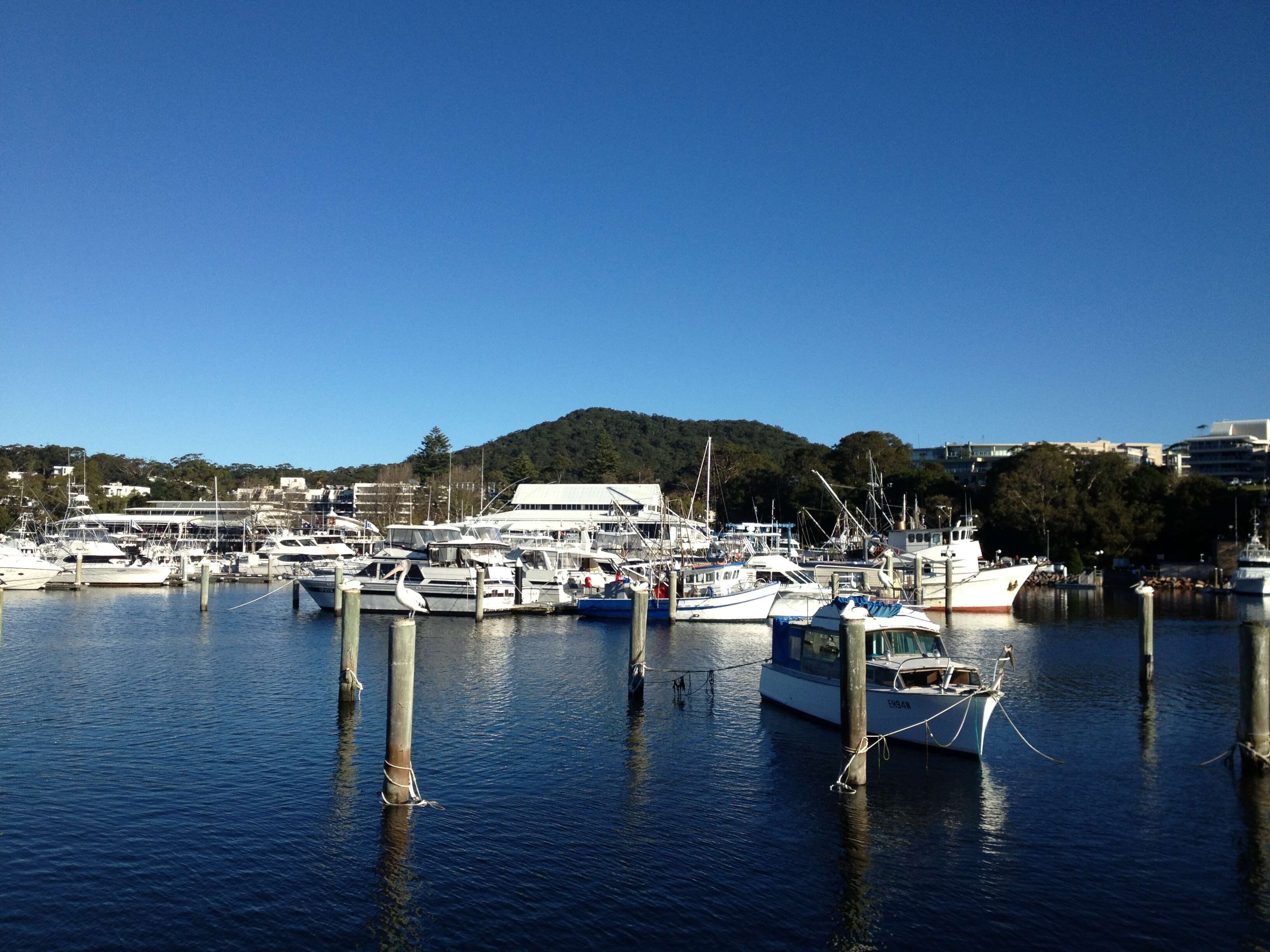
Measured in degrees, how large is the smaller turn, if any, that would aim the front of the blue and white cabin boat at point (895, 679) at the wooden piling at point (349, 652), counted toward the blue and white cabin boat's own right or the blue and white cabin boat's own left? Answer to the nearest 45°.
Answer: approximately 135° to the blue and white cabin boat's own right

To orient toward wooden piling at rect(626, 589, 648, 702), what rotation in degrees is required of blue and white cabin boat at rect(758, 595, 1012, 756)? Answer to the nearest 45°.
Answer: approximately 180°

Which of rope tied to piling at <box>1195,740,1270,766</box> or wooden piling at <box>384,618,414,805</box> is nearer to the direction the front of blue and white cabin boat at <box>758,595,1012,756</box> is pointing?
the rope tied to piling

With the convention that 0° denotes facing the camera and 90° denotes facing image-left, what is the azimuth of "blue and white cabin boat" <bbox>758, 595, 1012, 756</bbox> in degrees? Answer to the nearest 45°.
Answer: approximately 315°

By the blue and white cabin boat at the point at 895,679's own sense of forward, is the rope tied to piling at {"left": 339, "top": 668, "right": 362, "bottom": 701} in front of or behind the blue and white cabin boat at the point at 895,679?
behind

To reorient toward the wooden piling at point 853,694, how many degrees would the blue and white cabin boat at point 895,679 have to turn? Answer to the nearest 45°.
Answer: approximately 45° to its right

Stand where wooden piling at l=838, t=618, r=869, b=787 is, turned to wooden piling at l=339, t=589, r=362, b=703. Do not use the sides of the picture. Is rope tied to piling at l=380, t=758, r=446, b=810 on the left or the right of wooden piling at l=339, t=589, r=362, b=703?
left

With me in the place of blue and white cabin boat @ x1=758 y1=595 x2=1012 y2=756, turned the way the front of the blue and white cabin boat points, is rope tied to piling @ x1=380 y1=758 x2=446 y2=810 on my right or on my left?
on my right
